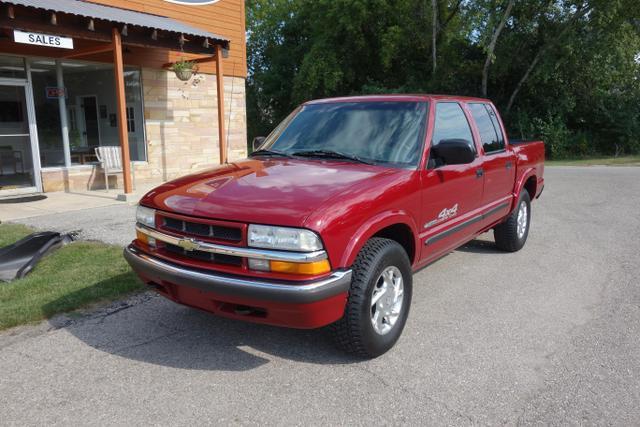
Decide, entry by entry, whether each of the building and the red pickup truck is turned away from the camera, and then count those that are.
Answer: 0

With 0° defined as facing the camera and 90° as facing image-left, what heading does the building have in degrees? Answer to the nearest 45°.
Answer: approximately 315°

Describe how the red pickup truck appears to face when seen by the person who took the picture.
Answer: facing the viewer and to the left of the viewer

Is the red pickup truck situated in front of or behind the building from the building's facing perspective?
in front

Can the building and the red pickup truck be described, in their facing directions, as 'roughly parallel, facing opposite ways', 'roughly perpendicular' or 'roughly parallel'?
roughly perpendicular

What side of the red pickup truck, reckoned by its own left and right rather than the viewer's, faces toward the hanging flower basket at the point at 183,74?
right

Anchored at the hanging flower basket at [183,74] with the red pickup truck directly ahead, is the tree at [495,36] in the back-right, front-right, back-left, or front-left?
back-left

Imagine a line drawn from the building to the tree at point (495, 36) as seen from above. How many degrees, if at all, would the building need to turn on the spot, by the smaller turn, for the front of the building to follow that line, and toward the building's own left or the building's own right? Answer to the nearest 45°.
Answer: approximately 45° to the building's own left

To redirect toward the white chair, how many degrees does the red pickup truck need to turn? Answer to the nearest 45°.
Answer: approximately 90° to its right
